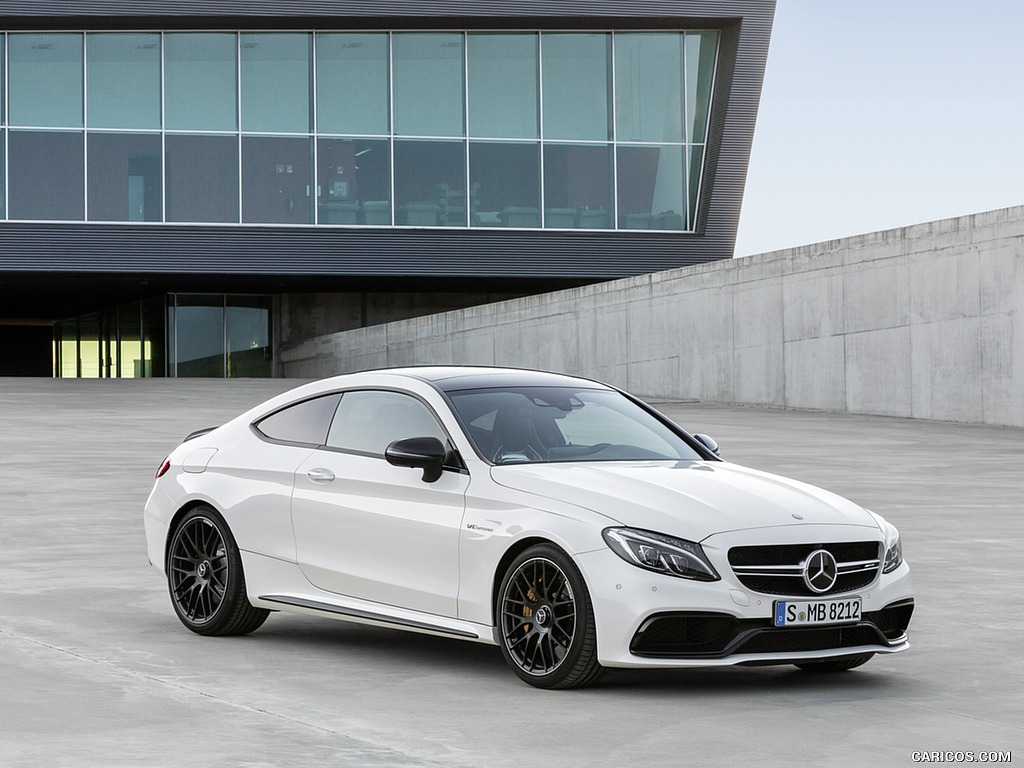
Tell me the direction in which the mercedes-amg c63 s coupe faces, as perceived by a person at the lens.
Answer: facing the viewer and to the right of the viewer

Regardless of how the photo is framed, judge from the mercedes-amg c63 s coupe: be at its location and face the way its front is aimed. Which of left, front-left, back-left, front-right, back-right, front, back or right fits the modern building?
back-left
